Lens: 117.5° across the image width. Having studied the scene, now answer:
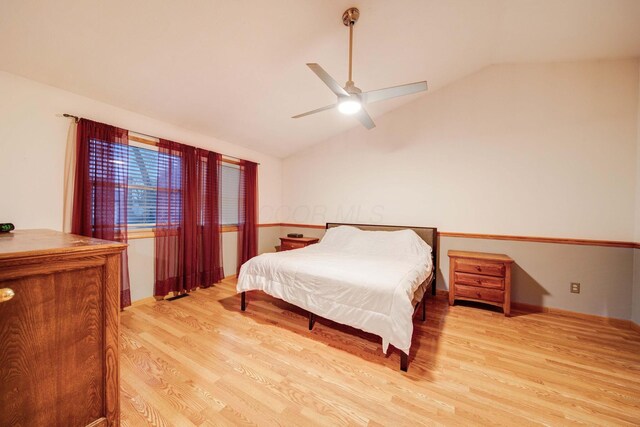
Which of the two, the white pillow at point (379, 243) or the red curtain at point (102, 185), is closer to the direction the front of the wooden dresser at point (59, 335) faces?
the white pillow

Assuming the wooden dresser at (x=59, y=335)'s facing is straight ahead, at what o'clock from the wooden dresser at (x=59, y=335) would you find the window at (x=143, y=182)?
The window is roughly at 8 o'clock from the wooden dresser.

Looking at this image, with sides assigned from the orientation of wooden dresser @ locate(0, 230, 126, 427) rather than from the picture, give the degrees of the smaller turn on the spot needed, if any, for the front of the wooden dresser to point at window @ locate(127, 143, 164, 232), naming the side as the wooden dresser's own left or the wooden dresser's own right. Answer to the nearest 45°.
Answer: approximately 135° to the wooden dresser's own left

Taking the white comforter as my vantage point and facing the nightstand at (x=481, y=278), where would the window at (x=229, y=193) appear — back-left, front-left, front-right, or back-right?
back-left

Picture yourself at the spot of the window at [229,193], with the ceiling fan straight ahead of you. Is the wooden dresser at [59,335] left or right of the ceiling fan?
right

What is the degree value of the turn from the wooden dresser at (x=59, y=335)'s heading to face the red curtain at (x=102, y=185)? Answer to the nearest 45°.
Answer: approximately 135° to its left

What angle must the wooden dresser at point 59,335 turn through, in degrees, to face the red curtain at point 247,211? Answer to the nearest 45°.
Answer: approximately 90° to its left

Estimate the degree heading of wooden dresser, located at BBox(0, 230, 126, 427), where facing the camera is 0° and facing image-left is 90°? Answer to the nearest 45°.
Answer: approximately 315°

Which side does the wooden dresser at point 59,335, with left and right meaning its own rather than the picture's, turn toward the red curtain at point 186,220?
left
